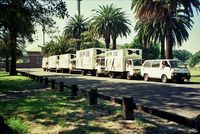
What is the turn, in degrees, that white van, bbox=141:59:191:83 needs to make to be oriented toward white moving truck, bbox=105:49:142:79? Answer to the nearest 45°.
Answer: approximately 180°

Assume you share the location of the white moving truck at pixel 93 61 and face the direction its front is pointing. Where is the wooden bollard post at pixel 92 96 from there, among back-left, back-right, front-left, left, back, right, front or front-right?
front-right

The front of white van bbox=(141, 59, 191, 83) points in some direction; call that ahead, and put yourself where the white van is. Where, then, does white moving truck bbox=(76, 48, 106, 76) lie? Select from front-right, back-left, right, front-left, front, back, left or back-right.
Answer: back

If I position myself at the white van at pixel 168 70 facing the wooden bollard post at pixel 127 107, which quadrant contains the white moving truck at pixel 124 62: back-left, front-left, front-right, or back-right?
back-right

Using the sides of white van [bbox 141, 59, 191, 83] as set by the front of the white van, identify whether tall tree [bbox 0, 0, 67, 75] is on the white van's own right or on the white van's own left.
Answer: on the white van's own right

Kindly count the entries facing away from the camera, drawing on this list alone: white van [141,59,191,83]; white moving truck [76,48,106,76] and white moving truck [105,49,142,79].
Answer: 0

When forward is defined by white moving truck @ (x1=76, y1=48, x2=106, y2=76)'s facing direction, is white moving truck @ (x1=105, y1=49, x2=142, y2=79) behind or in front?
in front

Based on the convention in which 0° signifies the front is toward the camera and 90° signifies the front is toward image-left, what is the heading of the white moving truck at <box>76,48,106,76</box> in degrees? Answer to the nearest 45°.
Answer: approximately 315°

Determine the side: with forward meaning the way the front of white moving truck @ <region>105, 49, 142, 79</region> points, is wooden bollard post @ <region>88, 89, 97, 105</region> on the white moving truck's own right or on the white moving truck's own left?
on the white moving truck's own right

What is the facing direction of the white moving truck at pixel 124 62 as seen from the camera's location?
facing the viewer and to the right of the viewer

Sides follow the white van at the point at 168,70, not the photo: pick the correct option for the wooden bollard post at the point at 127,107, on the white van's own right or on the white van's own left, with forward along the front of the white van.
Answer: on the white van's own right

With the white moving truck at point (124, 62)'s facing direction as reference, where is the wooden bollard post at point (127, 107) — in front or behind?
in front

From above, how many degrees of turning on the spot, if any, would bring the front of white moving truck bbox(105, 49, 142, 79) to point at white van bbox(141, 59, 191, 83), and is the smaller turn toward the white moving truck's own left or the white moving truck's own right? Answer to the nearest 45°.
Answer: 0° — it already faces it
